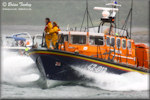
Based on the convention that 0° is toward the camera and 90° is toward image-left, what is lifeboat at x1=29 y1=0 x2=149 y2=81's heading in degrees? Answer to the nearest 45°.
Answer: approximately 45°

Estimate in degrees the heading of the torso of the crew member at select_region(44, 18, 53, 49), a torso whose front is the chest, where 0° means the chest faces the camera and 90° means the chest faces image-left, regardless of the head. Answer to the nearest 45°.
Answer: approximately 90°
